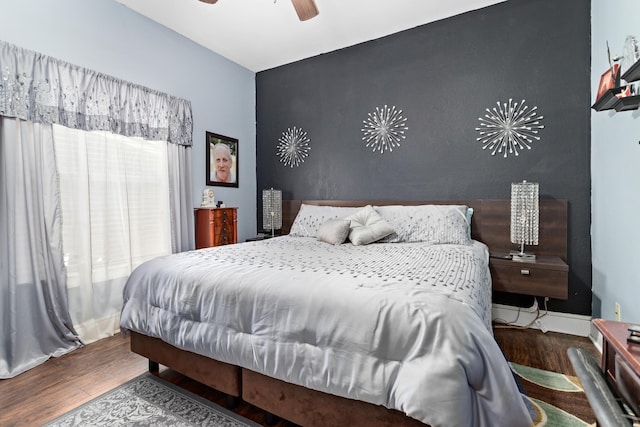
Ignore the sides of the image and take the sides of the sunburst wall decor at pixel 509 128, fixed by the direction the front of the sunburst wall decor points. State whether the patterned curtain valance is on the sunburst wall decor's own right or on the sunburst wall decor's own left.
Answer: on the sunburst wall decor's own right

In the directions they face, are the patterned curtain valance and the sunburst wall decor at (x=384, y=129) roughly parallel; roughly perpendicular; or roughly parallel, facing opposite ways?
roughly perpendicular

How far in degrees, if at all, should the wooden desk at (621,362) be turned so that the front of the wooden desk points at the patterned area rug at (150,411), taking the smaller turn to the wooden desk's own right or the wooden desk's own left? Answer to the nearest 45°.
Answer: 0° — it already faces it

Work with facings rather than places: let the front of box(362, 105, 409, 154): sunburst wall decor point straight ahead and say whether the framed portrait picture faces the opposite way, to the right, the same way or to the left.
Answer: to the left

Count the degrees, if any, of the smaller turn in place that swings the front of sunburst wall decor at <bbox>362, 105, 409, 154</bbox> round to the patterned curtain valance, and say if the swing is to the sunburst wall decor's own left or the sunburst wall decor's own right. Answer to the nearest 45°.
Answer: approximately 45° to the sunburst wall decor's own right

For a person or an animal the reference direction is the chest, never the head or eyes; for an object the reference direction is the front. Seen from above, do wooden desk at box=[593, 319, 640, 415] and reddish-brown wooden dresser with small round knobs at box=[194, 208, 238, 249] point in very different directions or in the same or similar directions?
very different directions

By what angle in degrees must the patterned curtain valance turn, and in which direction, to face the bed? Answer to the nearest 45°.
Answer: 0° — it already faces it

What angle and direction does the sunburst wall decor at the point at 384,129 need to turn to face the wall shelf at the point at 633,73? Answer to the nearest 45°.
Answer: approximately 45° to its left

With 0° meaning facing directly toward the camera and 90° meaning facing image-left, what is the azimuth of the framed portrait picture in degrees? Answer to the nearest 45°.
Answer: approximately 315°

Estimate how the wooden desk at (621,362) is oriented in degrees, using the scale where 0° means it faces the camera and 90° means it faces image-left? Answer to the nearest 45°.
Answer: approximately 45°

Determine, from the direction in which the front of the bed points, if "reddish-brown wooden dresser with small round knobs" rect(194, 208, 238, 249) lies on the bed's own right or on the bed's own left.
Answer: on the bed's own right

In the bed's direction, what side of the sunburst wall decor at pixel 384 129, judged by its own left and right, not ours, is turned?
front
